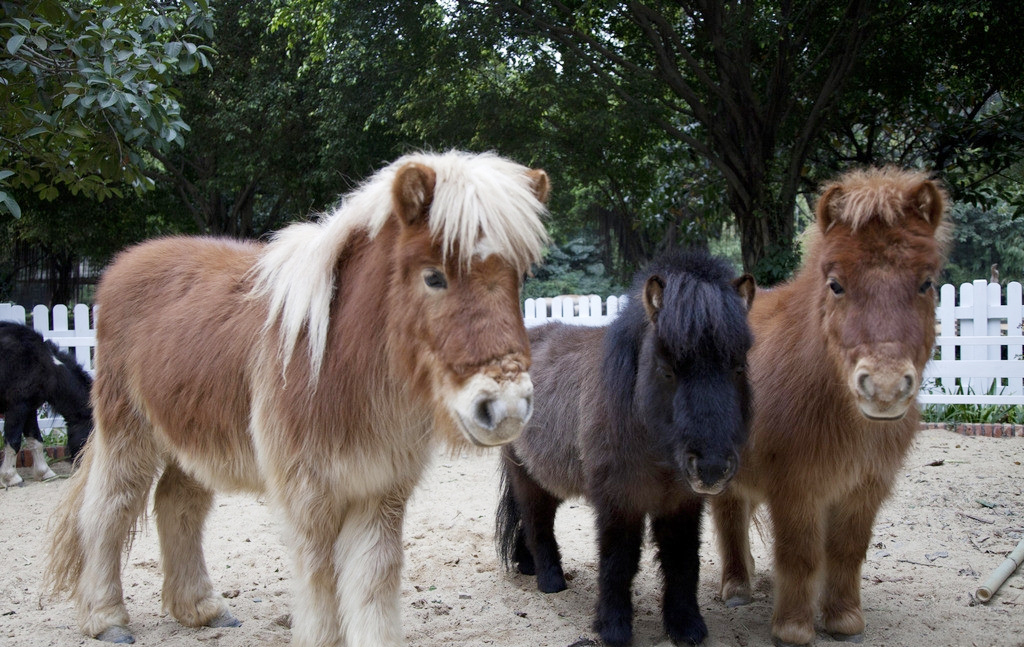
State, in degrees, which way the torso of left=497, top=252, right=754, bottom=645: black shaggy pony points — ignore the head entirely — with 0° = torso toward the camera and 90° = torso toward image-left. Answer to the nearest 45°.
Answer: approximately 315°

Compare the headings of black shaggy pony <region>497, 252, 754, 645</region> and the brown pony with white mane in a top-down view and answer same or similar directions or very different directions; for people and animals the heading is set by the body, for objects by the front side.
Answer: same or similar directions

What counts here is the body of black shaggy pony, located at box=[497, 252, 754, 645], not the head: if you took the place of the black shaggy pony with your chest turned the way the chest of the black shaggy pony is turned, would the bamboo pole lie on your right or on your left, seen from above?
on your left

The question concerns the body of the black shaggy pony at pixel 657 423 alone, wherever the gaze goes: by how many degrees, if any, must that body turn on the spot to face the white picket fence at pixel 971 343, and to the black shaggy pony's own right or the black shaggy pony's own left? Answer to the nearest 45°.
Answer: approximately 90° to the black shaggy pony's own left

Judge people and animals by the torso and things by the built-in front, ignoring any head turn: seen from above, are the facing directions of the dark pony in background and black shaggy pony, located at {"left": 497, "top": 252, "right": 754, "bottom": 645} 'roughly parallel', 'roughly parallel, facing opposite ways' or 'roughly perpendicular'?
roughly perpendicular

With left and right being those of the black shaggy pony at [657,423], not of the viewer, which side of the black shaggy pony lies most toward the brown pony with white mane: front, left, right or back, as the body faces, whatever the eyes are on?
right

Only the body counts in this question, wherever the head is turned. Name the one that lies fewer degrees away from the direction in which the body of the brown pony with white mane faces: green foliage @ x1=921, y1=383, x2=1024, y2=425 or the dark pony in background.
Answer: the green foliage

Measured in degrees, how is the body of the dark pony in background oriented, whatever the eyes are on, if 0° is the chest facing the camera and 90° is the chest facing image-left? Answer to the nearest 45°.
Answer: approximately 270°

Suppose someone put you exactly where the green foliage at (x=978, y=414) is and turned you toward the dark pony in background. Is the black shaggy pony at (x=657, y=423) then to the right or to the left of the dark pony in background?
left

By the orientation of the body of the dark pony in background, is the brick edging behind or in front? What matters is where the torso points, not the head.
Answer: in front

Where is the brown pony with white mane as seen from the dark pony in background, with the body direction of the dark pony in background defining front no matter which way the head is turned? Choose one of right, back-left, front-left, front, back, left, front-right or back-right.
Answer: right

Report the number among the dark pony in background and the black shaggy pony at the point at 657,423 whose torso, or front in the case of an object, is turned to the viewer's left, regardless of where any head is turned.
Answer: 0

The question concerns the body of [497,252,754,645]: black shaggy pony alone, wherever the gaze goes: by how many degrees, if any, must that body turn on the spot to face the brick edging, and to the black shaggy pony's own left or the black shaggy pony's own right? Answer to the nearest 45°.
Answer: approximately 90° to the black shaggy pony's own left

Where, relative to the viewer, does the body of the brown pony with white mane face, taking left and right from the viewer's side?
facing the viewer and to the right of the viewer

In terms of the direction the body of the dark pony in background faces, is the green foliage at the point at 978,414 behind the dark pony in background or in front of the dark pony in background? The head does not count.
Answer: in front
